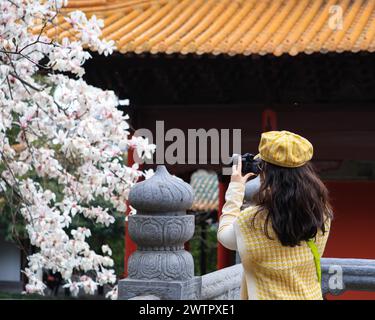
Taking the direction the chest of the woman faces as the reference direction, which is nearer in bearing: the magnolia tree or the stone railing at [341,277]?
the magnolia tree

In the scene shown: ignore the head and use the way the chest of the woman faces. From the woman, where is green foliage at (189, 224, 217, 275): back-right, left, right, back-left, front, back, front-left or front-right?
front-right

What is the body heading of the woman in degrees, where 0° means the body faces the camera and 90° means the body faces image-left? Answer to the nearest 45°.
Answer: approximately 135°

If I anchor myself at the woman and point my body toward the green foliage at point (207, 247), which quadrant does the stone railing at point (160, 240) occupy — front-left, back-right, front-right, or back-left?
front-left

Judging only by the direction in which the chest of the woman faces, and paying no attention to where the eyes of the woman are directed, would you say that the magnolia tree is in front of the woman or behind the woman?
in front

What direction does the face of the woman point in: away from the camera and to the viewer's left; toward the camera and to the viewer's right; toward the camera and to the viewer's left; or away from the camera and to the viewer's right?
away from the camera and to the viewer's left

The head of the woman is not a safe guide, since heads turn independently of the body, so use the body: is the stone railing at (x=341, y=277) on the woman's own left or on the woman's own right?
on the woman's own right
